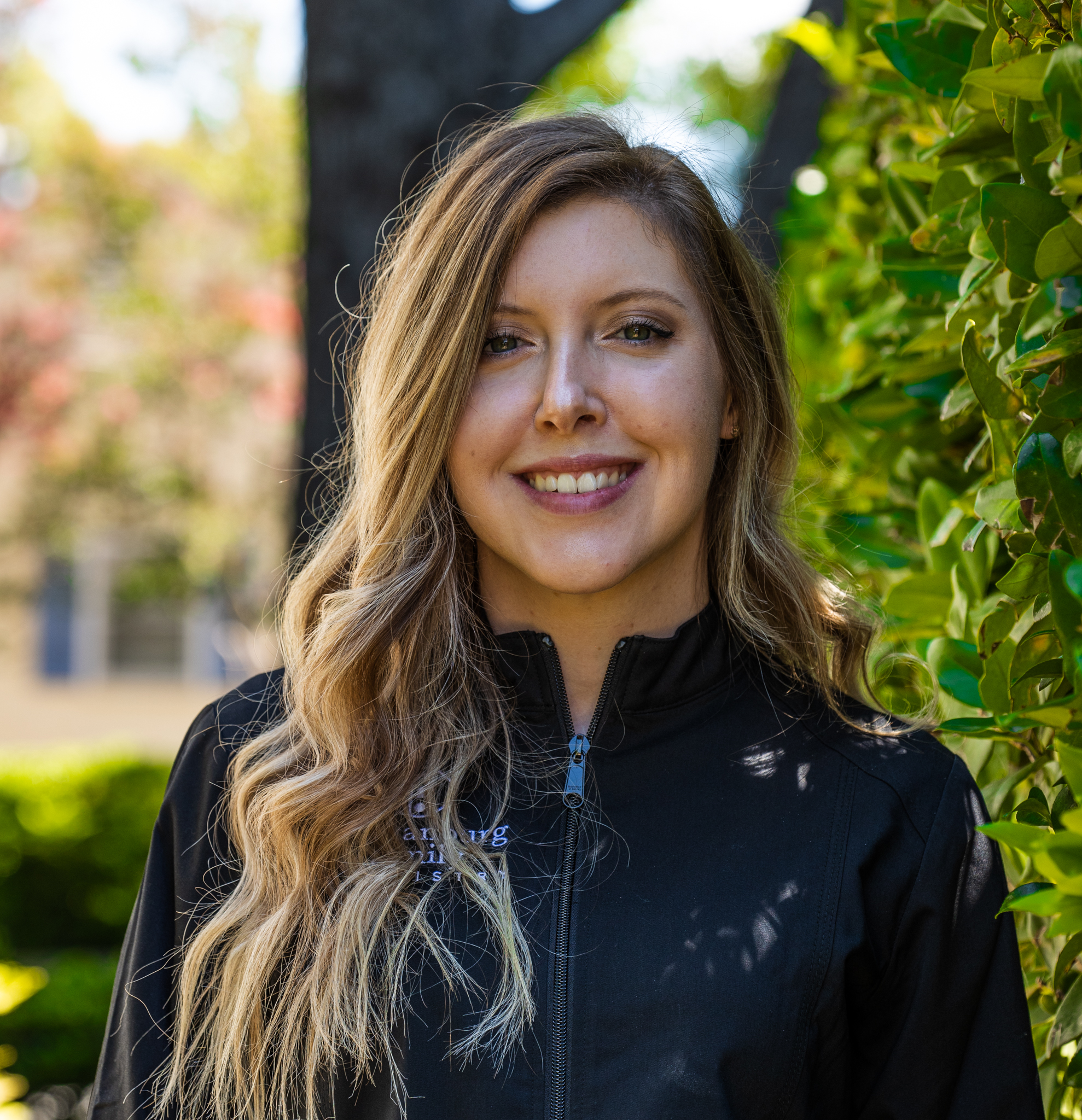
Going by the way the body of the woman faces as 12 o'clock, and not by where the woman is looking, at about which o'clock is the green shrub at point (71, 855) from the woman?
The green shrub is roughly at 5 o'clock from the woman.

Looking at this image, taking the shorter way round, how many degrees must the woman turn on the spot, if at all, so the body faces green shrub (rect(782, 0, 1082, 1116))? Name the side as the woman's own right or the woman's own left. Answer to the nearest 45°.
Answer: approximately 45° to the woman's own left

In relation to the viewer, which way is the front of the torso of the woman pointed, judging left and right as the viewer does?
facing the viewer
